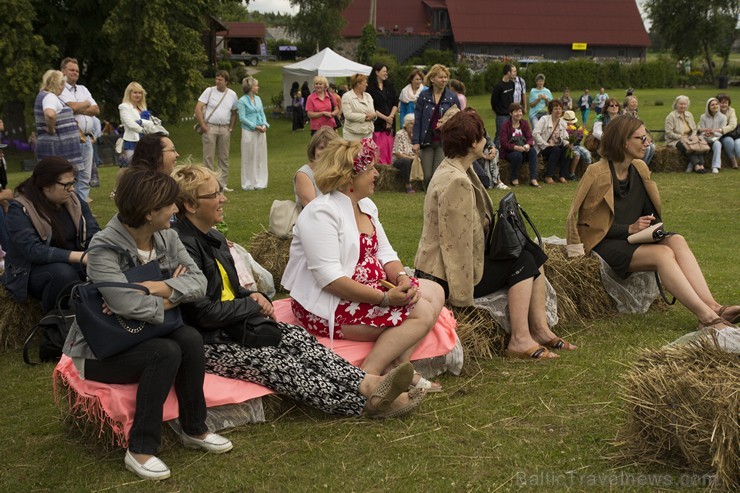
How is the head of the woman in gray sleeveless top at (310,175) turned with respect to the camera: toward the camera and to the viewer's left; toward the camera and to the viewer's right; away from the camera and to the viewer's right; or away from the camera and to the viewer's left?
toward the camera and to the viewer's right

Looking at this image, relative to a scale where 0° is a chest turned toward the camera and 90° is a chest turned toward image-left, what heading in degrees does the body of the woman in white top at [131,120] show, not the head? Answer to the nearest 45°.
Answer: approximately 315°

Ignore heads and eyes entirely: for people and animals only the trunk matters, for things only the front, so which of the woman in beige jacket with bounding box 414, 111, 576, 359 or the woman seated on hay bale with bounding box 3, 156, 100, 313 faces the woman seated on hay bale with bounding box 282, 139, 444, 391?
the woman seated on hay bale with bounding box 3, 156, 100, 313

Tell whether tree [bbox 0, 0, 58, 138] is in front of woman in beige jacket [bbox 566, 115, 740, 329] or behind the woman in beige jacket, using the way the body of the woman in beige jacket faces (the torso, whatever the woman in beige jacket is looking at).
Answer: behind

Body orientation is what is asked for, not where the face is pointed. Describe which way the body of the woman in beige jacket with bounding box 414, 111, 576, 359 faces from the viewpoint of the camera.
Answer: to the viewer's right

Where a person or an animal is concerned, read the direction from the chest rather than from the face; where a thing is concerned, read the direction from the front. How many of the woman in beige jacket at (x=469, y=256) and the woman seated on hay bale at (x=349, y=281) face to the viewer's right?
2

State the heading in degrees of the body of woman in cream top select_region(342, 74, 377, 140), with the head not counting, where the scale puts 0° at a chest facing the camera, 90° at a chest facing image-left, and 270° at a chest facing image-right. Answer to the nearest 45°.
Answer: approximately 315°

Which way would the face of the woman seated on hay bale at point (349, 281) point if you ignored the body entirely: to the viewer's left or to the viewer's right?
to the viewer's right

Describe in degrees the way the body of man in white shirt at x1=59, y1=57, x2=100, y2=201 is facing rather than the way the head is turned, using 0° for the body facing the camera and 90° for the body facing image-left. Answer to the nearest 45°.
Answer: approximately 315°

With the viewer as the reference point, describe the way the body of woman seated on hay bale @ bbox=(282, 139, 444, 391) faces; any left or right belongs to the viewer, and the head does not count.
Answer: facing to the right of the viewer

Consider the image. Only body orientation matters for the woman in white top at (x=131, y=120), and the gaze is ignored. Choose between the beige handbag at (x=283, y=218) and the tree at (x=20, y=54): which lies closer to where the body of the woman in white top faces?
the beige handbag

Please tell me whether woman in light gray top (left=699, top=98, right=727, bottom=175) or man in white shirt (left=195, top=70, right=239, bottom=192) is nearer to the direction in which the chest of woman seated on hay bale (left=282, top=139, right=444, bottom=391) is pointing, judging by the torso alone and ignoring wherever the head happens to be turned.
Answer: the woman in light gray top
